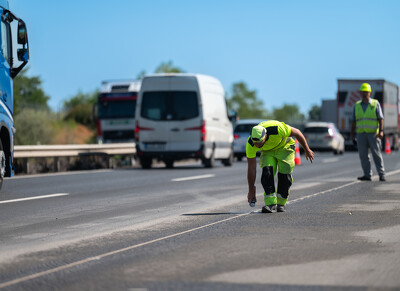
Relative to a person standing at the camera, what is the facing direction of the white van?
facing away from the viewer

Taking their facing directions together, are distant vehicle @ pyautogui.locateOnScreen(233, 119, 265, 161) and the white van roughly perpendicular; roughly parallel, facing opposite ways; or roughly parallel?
roughly parallel

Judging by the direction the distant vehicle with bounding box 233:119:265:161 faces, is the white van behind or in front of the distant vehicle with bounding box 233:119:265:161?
behind

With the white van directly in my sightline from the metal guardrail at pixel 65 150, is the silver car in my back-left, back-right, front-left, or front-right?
front-left

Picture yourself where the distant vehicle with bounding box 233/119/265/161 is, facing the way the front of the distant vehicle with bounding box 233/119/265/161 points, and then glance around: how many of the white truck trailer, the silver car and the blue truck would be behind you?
1

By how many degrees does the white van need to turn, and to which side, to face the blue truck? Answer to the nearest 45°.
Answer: approximately 180°

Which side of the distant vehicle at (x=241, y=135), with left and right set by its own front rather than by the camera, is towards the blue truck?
back

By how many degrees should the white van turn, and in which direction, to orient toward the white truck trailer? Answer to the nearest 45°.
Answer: approximately 45° to its right

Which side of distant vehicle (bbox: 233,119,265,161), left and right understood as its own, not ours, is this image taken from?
back
